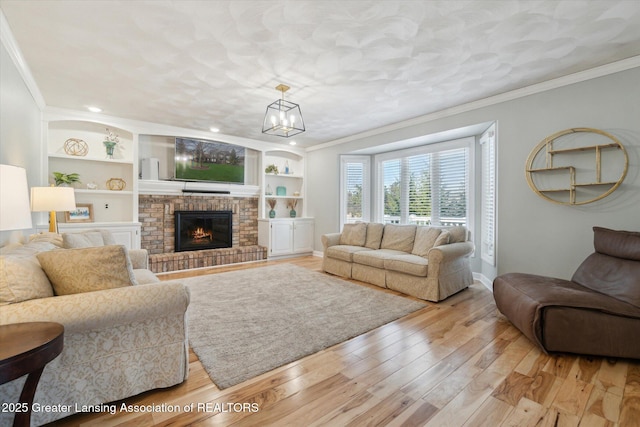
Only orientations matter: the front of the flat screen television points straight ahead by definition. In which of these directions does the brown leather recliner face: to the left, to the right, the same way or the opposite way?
to the right

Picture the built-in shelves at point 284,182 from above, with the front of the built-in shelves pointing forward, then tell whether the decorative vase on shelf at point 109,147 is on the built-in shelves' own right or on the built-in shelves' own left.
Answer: on the built-in shelves' own right

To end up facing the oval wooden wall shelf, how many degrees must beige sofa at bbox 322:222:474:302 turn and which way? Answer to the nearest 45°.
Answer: approximately 135° to its left

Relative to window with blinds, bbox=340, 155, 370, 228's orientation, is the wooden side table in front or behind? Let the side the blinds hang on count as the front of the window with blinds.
in front

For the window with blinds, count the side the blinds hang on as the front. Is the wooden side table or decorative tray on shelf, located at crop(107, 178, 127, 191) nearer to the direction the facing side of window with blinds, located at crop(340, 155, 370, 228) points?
the wooden side table

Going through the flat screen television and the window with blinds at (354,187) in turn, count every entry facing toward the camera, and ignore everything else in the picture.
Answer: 2

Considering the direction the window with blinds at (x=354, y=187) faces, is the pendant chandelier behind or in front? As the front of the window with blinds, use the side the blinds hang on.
in front

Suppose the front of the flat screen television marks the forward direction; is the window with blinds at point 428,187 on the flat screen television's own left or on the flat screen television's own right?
on the flat screen television's own left

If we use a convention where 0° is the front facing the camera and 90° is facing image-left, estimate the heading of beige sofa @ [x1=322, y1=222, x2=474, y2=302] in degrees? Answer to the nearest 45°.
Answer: approximately 45°

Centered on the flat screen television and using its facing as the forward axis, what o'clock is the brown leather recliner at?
The brown leather recliner is roughly at 11 o'clock from the flat screen television.
